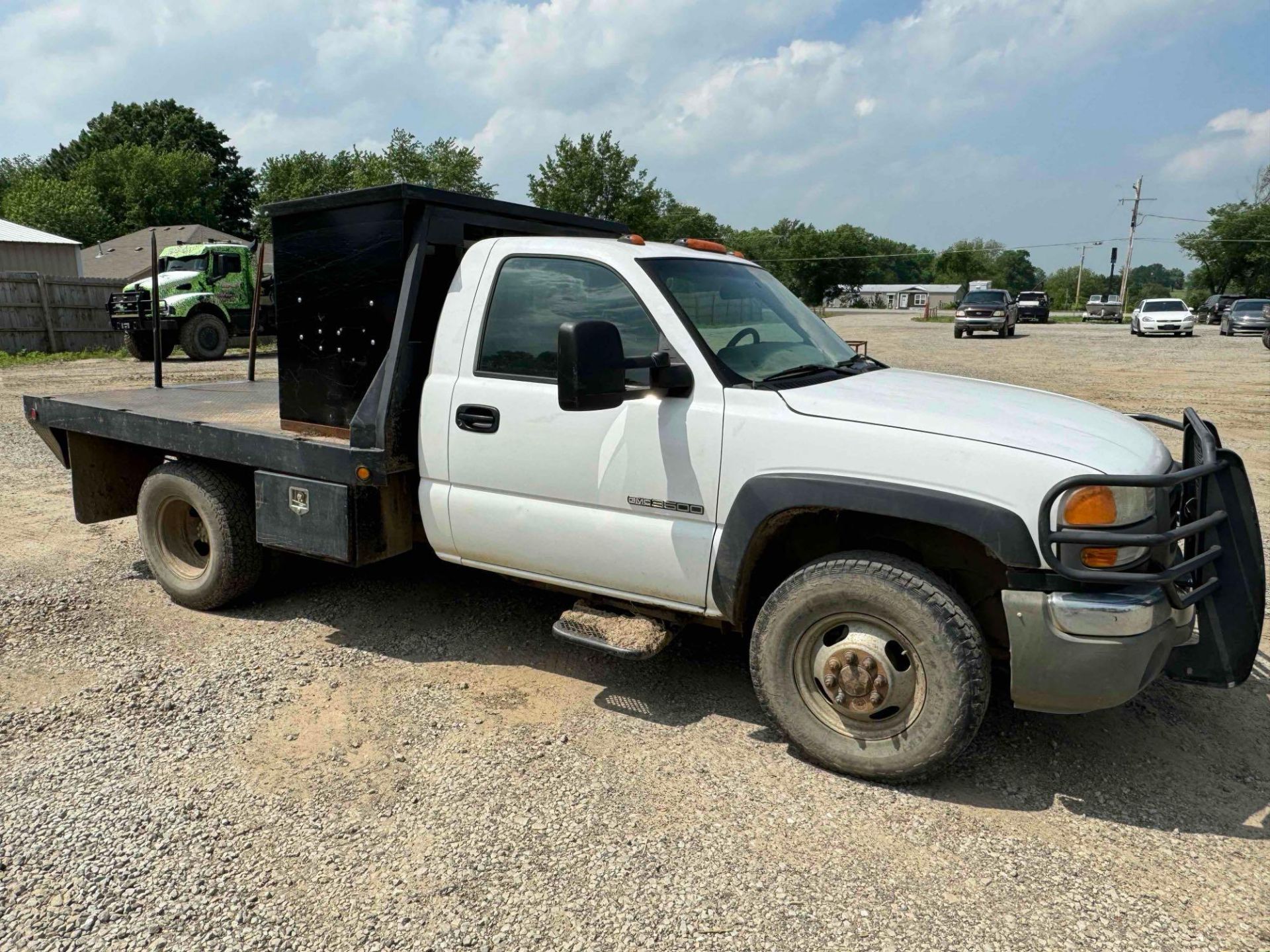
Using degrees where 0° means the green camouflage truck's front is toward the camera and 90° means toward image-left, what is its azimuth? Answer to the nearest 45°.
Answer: approximately 45°

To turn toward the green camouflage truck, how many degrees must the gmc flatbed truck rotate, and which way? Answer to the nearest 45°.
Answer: approximately 180°

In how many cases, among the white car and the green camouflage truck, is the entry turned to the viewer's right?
0

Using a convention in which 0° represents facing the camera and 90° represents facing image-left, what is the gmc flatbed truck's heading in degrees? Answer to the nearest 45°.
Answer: approximately 315°

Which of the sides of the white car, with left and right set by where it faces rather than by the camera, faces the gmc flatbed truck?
front

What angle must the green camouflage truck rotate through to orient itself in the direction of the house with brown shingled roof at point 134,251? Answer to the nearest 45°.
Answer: approximately 135° to its right

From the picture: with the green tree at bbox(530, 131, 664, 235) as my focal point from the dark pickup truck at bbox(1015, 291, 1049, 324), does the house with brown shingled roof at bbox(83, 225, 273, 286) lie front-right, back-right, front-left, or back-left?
front-left

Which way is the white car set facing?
toward the camera

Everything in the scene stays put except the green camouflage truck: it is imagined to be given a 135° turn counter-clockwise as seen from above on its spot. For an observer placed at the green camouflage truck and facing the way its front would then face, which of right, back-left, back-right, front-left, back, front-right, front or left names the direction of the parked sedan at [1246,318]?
front

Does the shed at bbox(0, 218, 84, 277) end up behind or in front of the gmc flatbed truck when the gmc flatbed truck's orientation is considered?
behind

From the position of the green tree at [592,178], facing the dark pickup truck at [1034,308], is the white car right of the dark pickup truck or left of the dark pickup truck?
right

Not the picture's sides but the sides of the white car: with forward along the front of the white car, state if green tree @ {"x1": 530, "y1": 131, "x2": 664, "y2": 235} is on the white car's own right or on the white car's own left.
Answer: on the white car's own right

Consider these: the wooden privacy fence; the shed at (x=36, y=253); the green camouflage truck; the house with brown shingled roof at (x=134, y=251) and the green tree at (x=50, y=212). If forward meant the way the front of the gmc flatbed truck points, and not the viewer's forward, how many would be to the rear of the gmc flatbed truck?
5

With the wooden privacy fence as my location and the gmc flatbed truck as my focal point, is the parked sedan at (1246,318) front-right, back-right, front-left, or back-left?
front-left

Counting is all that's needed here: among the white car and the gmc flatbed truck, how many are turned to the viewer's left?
0

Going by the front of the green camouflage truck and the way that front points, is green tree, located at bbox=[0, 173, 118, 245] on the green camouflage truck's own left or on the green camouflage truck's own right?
on the green camouflage truck's own right

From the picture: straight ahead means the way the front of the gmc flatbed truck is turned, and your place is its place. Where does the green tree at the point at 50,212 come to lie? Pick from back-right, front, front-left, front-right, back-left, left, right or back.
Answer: back

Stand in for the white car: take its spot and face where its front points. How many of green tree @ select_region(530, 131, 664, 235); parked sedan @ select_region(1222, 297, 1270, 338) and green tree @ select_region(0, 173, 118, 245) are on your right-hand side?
2

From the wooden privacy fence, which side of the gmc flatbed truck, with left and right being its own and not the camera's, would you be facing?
back
